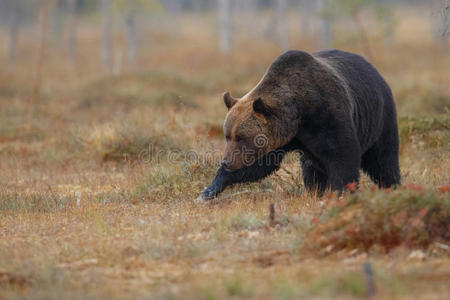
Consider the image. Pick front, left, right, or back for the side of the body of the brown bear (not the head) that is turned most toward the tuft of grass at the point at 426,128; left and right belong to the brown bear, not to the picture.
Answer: back

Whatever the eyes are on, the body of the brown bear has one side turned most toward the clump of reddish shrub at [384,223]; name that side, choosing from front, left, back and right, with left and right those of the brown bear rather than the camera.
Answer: left

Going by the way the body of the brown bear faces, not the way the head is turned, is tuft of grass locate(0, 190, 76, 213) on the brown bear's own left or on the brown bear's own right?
on the brown bear's own right

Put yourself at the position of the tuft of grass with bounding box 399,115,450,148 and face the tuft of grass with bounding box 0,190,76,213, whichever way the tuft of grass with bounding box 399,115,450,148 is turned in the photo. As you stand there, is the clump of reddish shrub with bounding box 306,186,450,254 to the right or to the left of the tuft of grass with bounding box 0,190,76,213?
left

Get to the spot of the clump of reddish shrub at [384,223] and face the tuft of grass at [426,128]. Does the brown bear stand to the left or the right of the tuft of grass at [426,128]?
left

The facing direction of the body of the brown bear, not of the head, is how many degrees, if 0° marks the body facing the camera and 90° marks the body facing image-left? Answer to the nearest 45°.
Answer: approximately 45°
